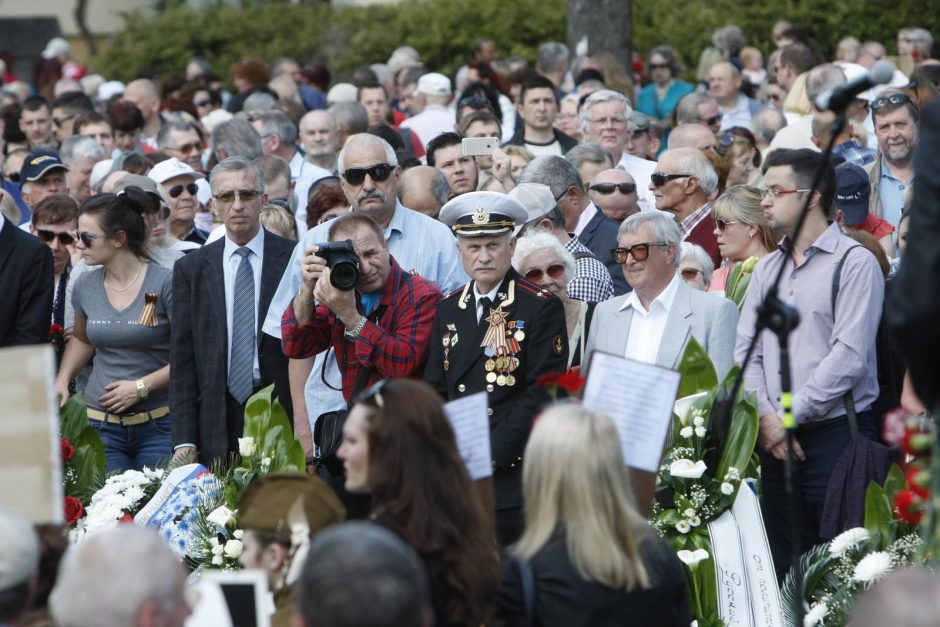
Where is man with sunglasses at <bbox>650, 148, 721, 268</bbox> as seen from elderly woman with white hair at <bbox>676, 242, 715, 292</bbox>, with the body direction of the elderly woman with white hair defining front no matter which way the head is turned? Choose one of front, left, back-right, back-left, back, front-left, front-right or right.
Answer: back-right

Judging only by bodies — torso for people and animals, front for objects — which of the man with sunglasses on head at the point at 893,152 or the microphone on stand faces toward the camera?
the man with sunglasses on head

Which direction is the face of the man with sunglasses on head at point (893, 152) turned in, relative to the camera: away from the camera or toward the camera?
toward the camera

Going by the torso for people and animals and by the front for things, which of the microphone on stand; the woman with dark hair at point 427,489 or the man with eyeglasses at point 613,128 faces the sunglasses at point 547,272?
the man with eyeglasses

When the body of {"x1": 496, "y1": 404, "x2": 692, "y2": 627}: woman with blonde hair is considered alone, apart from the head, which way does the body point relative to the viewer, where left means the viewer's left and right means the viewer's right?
facing away from the viewer

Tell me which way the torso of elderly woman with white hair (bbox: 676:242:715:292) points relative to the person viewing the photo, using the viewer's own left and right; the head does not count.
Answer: facing the viewer and to the left of the viewer

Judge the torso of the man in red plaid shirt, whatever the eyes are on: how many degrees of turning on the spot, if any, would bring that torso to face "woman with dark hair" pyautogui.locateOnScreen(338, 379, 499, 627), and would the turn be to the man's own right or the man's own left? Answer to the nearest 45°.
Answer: approximately 45° to the man's own left

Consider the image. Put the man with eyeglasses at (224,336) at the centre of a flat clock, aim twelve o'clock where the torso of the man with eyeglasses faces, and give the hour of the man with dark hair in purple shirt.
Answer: The man with dark hair in purple shirt is roughly at 10 o'clock from the man with eyeglasses.

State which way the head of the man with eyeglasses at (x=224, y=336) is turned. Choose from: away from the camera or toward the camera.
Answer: toward the camera

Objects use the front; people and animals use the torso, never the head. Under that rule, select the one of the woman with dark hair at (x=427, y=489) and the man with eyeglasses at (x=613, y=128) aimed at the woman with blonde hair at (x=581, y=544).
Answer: the man with eyeglasses

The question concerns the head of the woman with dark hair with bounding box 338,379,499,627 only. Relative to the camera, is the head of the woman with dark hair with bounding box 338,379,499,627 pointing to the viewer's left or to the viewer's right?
to the viewer's left

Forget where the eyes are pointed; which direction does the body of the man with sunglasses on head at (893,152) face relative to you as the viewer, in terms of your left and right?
facing the viewer

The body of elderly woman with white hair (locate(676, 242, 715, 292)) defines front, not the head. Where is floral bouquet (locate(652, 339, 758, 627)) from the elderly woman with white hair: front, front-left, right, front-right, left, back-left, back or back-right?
front-left

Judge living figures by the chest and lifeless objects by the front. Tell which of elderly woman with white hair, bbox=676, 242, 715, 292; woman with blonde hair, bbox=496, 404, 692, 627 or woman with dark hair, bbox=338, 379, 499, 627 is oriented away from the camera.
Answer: the woman with blonde hair

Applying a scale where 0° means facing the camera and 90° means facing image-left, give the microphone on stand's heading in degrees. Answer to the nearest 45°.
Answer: approximately 270°

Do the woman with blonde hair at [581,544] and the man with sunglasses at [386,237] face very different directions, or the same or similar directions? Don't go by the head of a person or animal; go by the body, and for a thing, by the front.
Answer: very different directions
